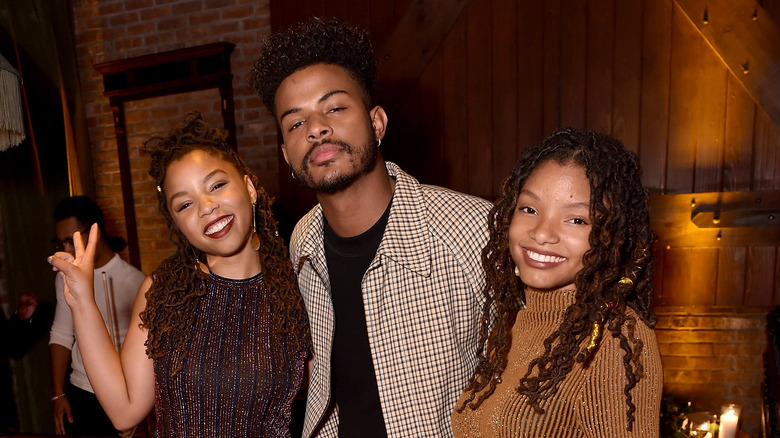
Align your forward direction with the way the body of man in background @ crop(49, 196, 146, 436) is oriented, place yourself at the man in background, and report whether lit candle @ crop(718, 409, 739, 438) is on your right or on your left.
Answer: on your left

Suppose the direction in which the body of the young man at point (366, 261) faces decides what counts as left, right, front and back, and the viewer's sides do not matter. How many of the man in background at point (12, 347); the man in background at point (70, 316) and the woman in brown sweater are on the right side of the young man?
2

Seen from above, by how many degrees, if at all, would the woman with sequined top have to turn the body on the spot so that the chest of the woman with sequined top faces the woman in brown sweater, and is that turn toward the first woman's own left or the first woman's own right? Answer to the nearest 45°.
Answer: approximately 45° to the first woman's own left
